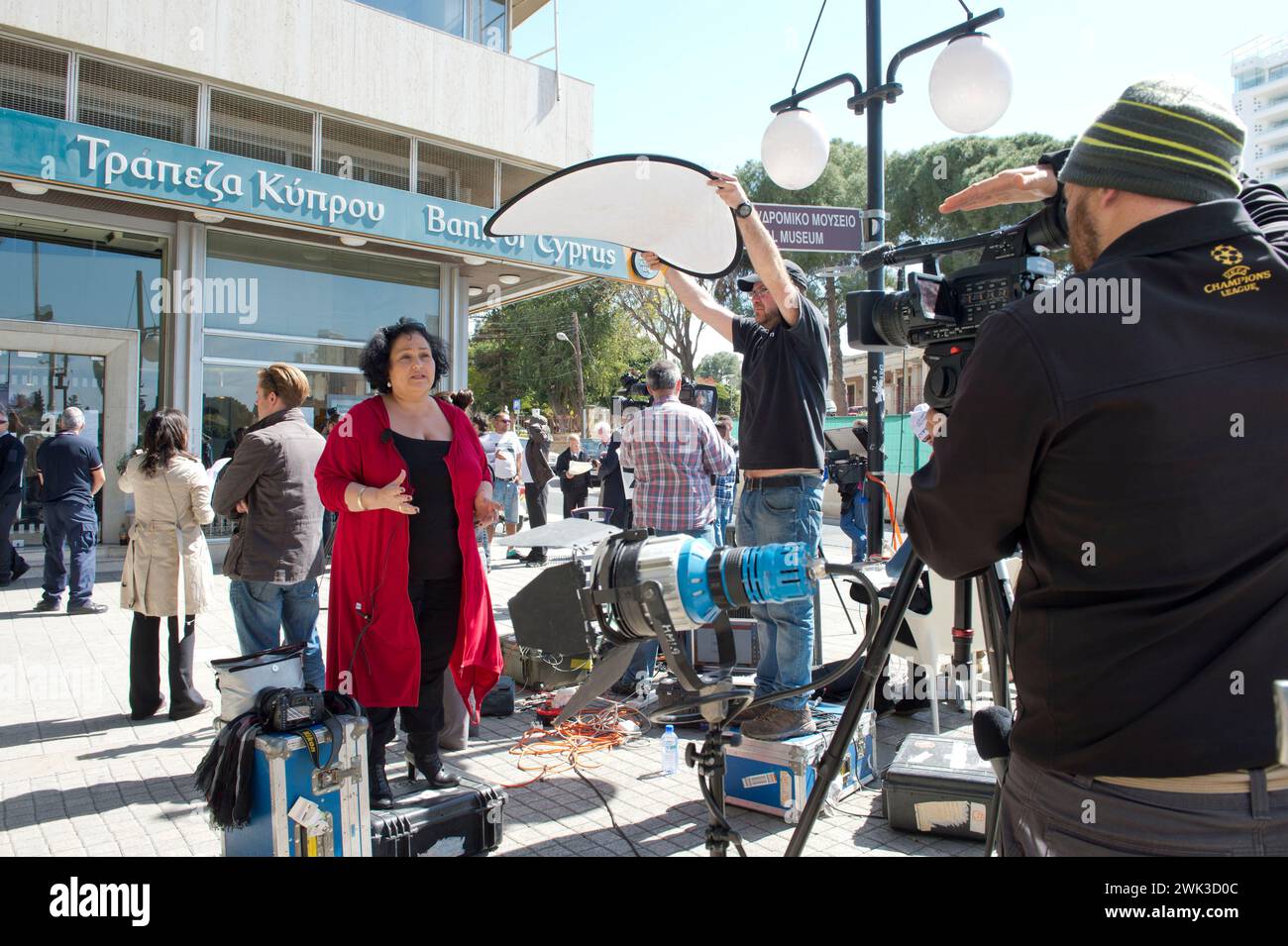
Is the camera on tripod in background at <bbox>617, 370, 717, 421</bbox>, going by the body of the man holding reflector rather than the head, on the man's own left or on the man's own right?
on the man's own right

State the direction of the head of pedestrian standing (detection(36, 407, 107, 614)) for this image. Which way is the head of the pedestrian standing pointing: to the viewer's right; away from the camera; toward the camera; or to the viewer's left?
away from the camera

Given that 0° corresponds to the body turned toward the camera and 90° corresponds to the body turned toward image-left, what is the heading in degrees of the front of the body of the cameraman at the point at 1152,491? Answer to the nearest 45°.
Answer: approximately 135°

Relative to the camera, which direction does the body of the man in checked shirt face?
away from the camera

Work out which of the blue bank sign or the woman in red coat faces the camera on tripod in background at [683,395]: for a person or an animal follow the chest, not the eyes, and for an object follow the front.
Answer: the blue bank sign

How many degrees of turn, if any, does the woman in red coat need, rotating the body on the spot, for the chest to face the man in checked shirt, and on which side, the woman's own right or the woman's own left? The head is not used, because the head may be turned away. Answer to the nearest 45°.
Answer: approximately 90° to the woman's own left

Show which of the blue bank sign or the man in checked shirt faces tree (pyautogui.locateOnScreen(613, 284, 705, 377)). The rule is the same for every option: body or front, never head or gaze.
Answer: the man in checked shirt

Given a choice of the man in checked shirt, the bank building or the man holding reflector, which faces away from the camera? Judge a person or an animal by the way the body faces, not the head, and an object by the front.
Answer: the man in checked shirt

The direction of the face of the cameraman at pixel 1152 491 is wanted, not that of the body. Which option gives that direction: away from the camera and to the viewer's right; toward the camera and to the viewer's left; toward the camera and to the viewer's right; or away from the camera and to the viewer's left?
away from the camera and to the viewer's left

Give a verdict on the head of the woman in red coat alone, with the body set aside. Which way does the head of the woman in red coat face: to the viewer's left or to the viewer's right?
to the viewer's right

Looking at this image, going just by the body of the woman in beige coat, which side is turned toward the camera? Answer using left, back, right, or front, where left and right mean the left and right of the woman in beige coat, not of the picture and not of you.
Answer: back

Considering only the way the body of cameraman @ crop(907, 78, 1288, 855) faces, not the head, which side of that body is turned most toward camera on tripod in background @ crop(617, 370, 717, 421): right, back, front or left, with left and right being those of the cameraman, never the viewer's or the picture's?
front

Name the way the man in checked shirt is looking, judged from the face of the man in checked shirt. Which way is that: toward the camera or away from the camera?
away from the camera

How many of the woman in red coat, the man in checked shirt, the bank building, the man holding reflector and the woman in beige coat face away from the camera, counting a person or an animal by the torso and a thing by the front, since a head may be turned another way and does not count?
2

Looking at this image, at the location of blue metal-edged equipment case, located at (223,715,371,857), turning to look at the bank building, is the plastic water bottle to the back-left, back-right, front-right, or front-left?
front-right

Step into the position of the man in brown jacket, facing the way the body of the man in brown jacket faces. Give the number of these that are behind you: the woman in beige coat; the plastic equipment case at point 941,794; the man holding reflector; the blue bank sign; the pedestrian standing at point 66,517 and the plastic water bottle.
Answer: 3

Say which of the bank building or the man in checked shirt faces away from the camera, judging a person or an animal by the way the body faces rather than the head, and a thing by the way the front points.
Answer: the man in checked shirt
